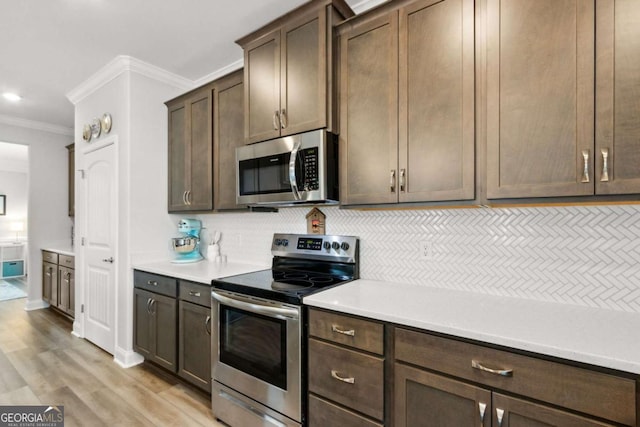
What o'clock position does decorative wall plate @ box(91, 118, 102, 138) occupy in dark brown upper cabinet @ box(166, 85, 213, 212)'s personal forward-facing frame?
The decorative wall plate is roughly at 3 o'clock from the dark brown upper cabinet.

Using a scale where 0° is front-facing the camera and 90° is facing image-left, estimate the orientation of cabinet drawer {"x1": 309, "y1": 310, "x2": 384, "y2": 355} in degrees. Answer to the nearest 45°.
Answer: approximately 45°

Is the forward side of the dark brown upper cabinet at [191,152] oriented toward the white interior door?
no

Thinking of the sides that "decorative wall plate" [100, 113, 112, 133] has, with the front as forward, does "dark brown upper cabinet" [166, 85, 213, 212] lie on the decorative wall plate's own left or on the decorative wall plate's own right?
on the decorative wall plate's own left

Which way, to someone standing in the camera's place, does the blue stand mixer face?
facing the viewer and to the left of the viewer

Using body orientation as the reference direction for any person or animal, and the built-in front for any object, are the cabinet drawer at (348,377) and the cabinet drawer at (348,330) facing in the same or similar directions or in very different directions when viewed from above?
same or similar directions

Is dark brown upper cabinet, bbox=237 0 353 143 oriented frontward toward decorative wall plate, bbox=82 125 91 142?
no

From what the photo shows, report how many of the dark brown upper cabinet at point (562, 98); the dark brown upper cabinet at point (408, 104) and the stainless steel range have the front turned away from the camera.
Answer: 0

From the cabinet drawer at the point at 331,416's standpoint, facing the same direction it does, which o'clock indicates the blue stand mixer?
The blue stand mixer is roughly at 3 o'clock from the cabinet drawer.

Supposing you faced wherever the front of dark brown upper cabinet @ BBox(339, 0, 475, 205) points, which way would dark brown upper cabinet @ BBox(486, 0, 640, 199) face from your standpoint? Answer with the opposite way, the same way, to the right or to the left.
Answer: the same way

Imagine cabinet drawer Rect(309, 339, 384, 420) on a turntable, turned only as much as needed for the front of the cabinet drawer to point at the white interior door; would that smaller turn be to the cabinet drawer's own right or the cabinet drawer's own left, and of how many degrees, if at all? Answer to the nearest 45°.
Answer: approximately 90° to the cabinet drawer's own right

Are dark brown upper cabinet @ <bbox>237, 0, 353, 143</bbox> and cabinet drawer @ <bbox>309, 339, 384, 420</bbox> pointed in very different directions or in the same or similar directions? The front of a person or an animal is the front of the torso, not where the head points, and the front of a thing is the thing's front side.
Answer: same or similar directions

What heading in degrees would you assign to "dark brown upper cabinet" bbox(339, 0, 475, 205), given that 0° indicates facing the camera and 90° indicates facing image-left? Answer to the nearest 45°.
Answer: approximately 45°

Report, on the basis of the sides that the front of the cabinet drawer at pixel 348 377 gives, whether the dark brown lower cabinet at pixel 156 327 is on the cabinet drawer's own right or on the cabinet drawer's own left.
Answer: on the cabinet drawer's own right

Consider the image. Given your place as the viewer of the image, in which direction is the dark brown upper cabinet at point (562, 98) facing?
facing the viewer
